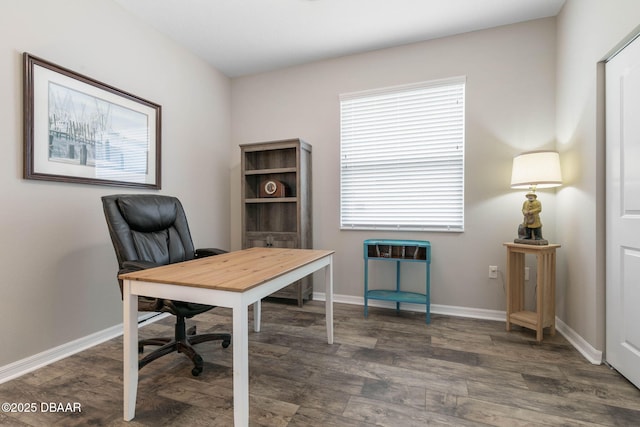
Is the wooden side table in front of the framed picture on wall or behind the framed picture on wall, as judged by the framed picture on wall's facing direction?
in front

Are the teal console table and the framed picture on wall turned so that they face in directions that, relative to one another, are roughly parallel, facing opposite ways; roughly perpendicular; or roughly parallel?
roughly perpendicular

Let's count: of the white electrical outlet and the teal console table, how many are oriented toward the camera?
2

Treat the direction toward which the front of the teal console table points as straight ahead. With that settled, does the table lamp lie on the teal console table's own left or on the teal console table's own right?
on the teal console table's own left

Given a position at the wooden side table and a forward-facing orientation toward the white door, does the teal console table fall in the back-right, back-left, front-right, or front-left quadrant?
back-right

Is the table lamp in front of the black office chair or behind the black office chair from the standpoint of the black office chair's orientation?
in front

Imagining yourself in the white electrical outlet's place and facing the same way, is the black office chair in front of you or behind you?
in front

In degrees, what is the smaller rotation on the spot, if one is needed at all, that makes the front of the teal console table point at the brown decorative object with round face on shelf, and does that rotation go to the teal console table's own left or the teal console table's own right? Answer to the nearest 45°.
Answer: approximately 90° to the teal console table's own right

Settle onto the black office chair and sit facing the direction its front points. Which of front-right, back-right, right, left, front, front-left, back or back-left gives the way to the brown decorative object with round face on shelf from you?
left

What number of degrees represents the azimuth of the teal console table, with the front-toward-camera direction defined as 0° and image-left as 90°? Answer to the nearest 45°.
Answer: approximately 0°
